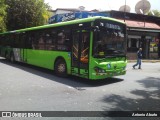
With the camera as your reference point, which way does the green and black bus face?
facing the viewer and to the right of the viewer

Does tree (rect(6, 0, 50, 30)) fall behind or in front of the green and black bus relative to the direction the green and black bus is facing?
behind
